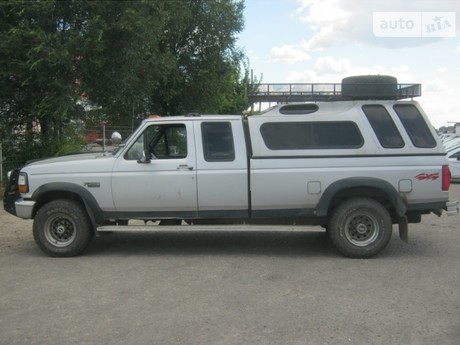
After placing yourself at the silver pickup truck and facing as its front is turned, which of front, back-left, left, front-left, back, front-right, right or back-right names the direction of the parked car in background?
back-right

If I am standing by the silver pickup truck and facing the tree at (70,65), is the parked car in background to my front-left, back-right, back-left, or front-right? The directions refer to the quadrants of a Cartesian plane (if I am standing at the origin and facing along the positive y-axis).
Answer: front-right

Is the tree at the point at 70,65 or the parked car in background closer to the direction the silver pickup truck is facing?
the tree

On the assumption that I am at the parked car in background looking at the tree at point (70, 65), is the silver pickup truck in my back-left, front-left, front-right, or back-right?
front-left

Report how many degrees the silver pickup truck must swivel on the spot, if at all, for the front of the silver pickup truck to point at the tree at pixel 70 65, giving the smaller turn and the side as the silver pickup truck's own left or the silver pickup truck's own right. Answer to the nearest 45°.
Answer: approximately 45° to the silver pickup truck's own right

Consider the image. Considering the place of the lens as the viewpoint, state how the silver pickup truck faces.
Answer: facing to the left of the viewer

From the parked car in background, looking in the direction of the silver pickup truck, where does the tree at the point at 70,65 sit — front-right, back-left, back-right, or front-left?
front-right
